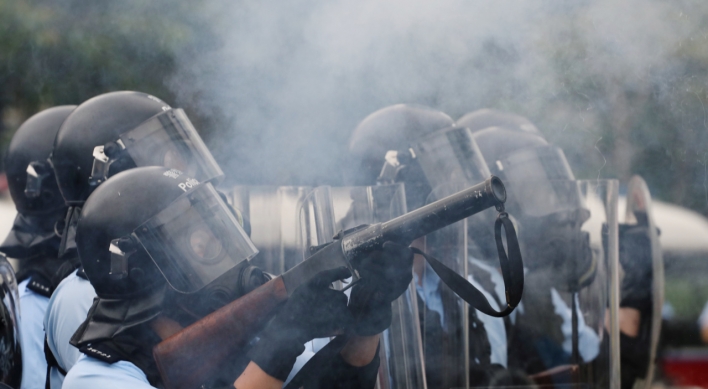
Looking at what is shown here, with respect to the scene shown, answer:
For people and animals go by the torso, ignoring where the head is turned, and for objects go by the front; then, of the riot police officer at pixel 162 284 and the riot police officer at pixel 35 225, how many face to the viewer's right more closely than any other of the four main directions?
2

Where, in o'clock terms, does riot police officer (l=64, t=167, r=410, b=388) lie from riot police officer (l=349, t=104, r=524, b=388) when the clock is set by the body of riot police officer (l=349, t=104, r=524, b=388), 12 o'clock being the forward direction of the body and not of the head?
riot police officer (l=64, t=167, r=410, b=388) is roughly at 4 o'clock from riot police officer (l=349, t=104, r=524, b=388).

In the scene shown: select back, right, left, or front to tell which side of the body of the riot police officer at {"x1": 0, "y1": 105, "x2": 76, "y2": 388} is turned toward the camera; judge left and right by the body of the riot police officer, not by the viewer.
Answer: right

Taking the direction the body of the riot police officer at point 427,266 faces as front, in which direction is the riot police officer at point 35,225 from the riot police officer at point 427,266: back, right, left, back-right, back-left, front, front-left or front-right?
back

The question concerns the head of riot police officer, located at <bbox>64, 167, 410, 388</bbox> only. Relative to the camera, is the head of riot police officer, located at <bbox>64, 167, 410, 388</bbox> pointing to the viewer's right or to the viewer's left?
to the viewer's right

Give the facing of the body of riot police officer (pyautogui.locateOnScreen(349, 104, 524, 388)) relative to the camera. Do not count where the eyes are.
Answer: to the viewer's right

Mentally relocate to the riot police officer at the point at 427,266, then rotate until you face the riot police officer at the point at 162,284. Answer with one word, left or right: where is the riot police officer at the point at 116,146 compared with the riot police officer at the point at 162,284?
right

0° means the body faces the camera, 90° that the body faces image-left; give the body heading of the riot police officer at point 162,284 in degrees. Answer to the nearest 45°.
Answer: approximately 270°

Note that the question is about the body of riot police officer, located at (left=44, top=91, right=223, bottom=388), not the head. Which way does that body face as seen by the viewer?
to the viewer's right

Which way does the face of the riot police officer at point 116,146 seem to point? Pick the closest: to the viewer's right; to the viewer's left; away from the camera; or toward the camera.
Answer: to the viewer's right

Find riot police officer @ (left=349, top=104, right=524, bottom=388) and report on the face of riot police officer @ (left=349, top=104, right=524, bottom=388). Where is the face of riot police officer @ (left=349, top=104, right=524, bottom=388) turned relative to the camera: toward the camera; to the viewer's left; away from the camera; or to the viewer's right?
to the viewer's right

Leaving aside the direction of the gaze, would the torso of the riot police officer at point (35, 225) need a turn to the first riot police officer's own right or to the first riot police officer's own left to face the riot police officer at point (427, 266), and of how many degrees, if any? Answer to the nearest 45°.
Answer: approximately 45° to the first riot police officer's own right

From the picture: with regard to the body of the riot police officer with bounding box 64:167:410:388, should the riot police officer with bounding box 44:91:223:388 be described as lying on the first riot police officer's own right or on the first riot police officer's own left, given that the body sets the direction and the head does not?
on the first riot police officer's own left
